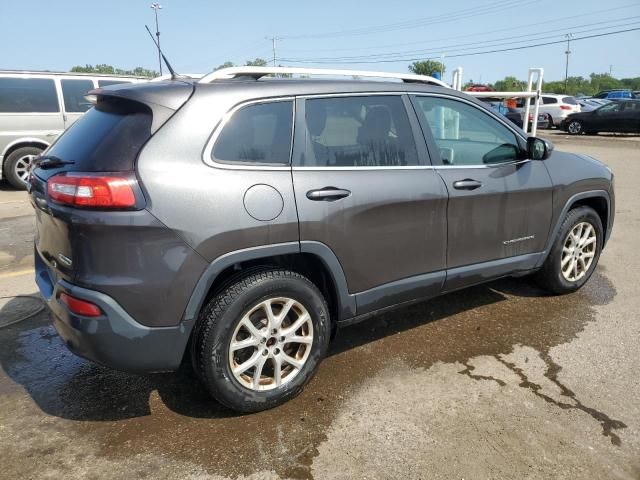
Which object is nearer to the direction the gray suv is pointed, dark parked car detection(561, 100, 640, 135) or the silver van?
the dark parked car

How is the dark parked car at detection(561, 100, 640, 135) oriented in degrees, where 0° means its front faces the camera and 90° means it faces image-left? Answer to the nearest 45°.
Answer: approximately 90°

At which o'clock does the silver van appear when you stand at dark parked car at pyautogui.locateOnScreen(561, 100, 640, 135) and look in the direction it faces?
The silver van is roughly at 10 o'clock from the dark parked car.

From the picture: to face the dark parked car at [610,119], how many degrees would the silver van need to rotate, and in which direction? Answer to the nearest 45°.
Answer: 0° — it already faces it

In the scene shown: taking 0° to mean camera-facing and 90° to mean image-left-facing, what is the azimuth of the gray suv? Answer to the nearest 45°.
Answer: approximately 225°

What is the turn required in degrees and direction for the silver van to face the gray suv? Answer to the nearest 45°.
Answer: approximately 90° to its right

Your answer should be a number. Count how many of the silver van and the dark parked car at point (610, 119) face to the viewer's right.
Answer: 1

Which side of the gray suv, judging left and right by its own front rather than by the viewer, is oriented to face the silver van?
left

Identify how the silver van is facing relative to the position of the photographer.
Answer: facing to the right of the viewer
